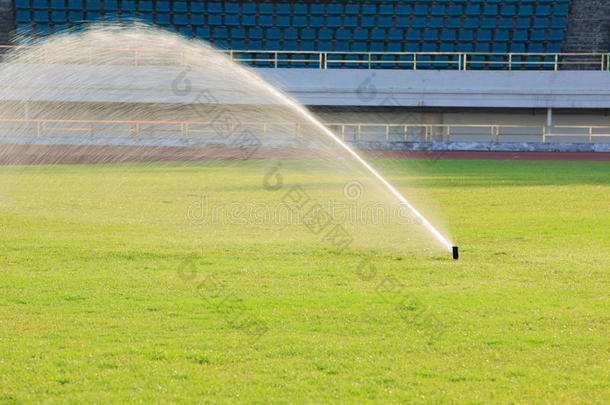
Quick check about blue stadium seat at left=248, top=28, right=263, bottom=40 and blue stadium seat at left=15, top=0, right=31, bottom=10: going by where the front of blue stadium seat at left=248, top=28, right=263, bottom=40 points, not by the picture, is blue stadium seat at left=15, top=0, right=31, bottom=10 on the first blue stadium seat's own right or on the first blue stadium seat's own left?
on the first blue stadium seat's own right

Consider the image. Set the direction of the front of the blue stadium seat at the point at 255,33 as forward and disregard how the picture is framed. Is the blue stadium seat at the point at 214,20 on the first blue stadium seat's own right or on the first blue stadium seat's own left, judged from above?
on the first blue stadium seat's own right

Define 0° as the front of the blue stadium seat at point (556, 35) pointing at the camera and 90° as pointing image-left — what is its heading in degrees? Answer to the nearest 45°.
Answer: approximately 0°

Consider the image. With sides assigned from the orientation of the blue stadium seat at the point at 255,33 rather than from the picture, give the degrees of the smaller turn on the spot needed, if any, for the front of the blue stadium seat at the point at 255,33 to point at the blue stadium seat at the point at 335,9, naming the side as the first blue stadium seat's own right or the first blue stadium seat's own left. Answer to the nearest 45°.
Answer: approximately 90° to the first blue stadium seat's own left

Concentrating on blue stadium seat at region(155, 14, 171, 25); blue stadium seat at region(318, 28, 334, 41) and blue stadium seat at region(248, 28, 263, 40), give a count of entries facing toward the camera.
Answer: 3

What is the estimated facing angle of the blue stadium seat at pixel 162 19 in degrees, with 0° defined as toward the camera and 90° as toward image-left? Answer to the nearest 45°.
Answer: approximately 0°

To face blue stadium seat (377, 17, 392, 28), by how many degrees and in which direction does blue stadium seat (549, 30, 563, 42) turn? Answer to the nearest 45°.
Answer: approximately 90° to its right

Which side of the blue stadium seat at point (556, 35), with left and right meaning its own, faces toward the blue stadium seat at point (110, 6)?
right

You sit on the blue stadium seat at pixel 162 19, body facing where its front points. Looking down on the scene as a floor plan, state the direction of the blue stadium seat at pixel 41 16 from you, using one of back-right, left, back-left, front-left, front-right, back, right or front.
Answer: right

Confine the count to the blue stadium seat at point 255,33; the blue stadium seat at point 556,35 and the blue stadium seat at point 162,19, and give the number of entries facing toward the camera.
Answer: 3

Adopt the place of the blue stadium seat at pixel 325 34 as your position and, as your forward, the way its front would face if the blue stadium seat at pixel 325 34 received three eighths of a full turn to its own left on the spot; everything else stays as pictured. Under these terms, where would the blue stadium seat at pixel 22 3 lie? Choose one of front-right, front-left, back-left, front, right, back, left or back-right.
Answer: back-left

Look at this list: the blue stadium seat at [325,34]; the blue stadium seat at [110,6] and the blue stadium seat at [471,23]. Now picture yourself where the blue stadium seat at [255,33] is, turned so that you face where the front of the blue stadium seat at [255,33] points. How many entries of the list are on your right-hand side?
1

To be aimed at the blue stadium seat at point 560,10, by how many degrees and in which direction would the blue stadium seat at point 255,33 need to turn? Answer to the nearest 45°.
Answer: approximately 90° to its left
